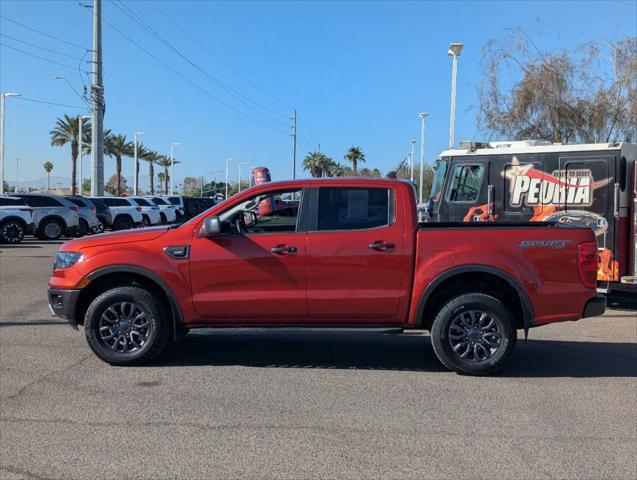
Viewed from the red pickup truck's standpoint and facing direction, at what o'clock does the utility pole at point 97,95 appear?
The utility pole is roughly at 2 o'clock from the red pickup truck.

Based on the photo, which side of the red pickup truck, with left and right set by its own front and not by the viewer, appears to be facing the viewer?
left

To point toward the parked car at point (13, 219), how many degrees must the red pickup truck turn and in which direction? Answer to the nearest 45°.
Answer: approximately 45° to its right
